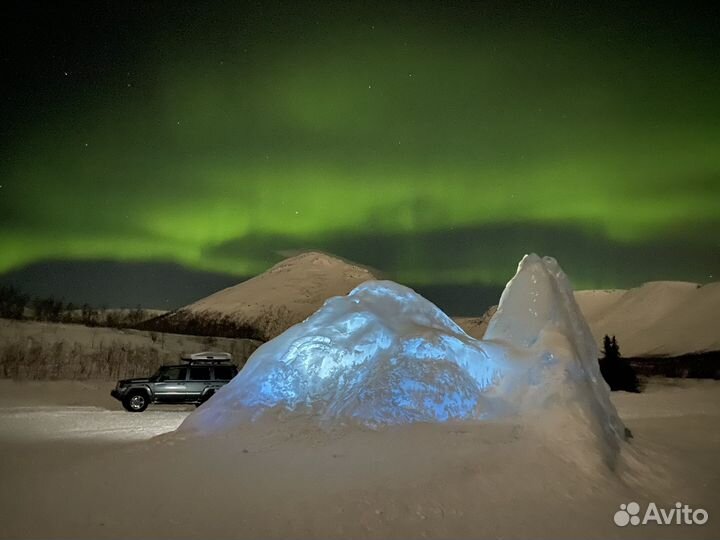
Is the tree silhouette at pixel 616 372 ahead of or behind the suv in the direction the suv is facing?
behind

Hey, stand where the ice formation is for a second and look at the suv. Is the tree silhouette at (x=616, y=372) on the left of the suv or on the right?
right

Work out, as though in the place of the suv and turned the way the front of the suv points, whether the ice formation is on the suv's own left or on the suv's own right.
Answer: on the suv's own left

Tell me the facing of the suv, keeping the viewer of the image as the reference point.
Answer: facing to the left of the viewer
